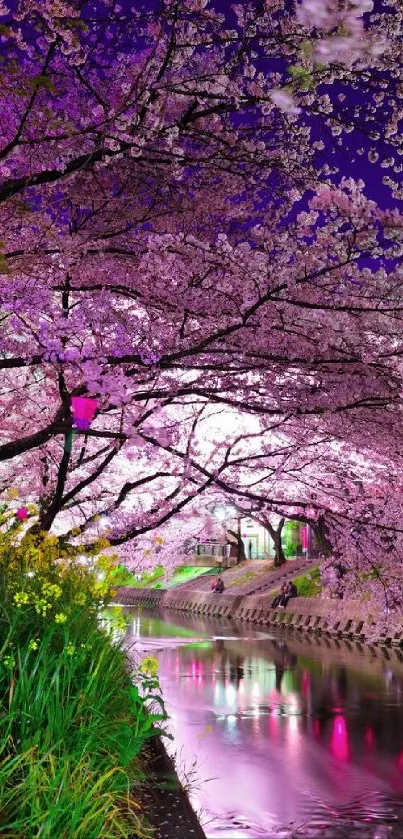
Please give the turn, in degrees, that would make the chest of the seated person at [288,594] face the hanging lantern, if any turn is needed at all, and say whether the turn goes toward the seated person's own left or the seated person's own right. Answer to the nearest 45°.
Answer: approximately 45° to the seated person's own left

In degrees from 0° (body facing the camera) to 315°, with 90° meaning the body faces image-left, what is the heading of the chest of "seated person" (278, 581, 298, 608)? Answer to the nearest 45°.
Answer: approximately 45°
